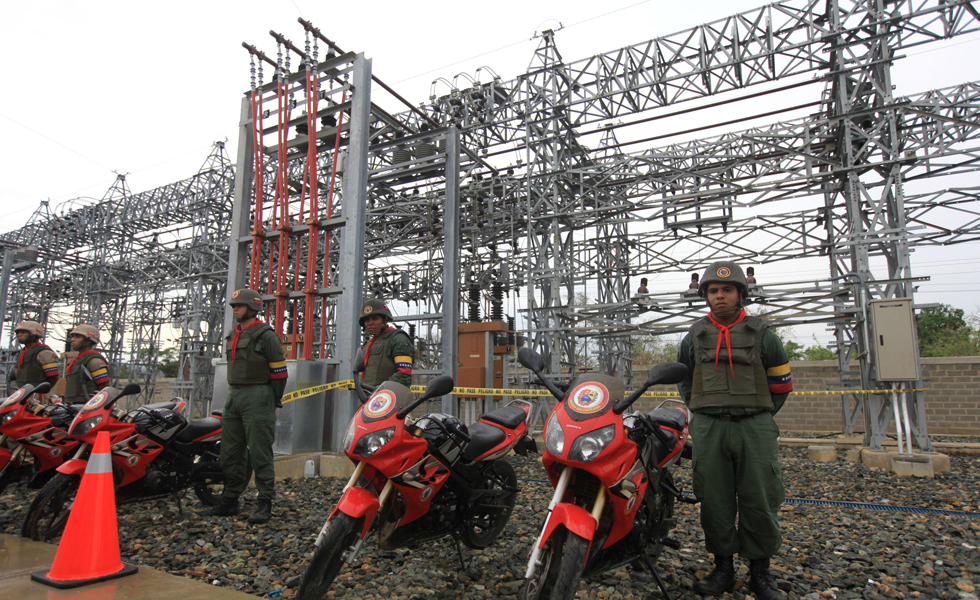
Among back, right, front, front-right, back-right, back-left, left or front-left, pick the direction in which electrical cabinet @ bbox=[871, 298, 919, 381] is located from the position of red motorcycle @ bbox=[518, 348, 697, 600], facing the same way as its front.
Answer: back

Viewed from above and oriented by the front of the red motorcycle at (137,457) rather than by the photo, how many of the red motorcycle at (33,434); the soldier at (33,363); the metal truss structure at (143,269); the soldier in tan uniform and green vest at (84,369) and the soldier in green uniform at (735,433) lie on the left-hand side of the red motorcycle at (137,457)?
1

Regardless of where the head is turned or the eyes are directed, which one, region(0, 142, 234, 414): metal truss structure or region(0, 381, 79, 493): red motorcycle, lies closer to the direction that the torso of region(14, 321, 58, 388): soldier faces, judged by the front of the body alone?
the red motorcycle

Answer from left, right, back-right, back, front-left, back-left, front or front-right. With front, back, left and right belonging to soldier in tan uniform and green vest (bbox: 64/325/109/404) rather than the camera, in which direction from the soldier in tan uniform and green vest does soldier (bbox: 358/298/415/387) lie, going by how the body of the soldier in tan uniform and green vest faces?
left

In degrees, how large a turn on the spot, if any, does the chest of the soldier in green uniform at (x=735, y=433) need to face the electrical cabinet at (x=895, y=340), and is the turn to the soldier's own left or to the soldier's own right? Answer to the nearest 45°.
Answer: approximately 180°

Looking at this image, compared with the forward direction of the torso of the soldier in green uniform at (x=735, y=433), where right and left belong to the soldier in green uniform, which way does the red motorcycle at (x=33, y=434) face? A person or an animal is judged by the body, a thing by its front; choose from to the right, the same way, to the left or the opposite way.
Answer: the same way

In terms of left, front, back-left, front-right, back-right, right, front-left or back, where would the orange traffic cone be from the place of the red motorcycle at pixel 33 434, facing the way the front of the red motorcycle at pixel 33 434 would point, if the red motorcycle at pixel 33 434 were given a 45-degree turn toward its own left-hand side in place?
front

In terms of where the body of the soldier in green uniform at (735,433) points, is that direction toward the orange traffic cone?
no

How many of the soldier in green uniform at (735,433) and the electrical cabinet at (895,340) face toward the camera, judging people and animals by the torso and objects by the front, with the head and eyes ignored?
2

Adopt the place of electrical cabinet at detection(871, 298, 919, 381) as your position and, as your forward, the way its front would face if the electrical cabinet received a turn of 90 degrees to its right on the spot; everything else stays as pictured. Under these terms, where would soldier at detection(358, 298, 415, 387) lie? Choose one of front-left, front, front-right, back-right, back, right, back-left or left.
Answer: front-left

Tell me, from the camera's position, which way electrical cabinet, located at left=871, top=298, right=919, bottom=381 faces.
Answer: facing the viewer

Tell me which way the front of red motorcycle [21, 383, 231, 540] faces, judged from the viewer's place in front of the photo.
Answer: facing the viewer and to the left of the viewer

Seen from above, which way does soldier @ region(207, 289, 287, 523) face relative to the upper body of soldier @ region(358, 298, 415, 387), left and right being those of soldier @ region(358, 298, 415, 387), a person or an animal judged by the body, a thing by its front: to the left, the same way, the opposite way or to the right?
the same way

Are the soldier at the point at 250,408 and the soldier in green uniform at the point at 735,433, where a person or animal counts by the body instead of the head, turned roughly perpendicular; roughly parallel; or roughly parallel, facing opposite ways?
roughly parallel

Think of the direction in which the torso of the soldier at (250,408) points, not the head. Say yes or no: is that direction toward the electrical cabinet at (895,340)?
no

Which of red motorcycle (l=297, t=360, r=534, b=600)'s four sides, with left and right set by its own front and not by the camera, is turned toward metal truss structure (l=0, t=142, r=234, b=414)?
right

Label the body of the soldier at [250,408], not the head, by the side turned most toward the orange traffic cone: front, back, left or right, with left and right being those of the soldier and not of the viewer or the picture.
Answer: front

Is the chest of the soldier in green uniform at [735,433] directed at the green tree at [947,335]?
no

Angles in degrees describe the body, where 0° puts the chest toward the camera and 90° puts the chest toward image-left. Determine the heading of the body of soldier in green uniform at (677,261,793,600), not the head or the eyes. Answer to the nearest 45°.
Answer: approximately 0°

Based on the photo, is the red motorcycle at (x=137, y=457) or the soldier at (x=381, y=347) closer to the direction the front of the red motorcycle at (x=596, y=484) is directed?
the red motorcycle

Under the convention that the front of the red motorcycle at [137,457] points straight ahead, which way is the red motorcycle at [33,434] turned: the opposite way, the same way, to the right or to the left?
the same way

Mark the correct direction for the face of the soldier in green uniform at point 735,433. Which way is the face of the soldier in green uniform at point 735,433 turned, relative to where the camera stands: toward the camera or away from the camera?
toward the camera
